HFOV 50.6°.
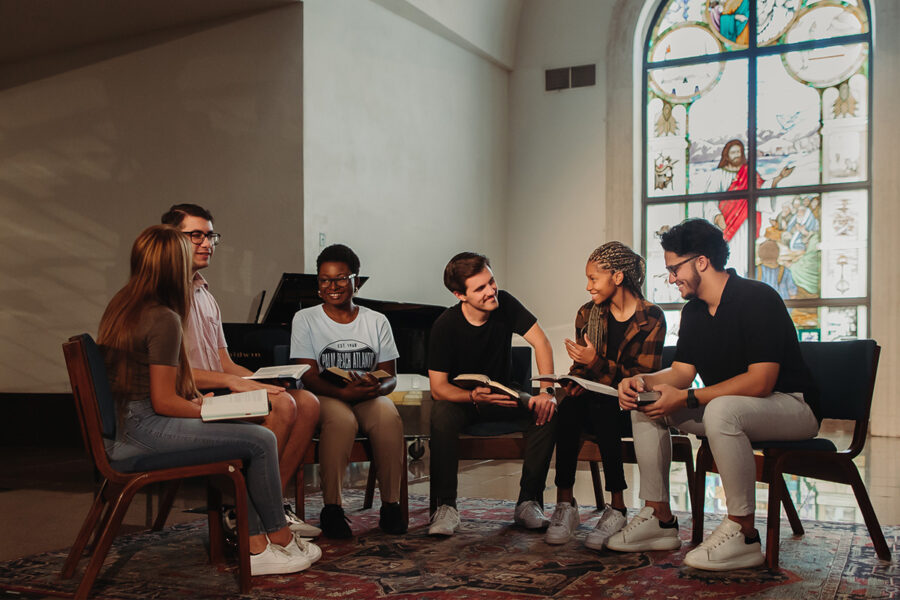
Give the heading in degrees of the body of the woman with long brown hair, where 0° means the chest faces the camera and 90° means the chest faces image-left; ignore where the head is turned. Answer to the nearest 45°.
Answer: approximately 270°

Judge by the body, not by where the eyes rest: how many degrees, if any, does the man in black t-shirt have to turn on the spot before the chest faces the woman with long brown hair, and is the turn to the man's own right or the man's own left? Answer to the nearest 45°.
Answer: approximately 45° to the man's own right

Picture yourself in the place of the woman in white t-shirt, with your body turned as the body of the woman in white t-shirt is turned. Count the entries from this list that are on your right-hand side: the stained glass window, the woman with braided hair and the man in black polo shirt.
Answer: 0

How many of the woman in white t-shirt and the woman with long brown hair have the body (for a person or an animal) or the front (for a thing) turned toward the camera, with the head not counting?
1

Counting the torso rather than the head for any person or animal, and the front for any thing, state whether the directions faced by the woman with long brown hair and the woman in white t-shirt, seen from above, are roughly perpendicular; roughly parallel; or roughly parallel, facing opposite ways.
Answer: roughly perpendicular

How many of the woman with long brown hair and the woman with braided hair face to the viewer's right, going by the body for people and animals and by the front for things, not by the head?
1

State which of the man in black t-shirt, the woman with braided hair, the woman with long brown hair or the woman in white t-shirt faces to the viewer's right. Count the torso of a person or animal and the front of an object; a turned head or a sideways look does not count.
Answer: the woman with long brown hair

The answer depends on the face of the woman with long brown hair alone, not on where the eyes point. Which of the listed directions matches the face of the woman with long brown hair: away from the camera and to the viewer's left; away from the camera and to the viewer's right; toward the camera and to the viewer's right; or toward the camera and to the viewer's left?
away from the camera and to the viewer's right

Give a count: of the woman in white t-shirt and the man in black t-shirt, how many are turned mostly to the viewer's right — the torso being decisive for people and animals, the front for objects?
0

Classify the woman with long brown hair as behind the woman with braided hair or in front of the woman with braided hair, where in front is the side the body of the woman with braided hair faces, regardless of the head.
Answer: in front

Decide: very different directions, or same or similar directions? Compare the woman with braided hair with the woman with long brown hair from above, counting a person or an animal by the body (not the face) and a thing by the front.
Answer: very different directions

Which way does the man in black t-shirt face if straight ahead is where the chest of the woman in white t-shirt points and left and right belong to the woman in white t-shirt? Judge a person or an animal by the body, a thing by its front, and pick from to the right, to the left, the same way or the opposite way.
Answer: the same way

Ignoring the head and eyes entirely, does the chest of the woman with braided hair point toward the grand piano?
no

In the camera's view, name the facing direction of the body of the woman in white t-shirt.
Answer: toward the camera

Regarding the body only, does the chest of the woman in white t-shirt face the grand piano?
no
